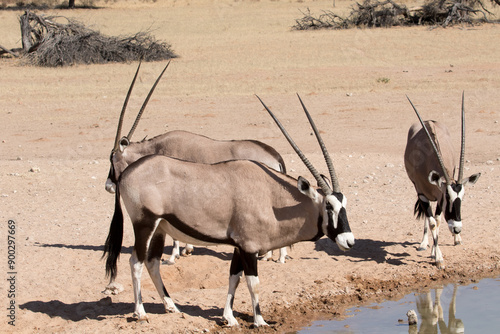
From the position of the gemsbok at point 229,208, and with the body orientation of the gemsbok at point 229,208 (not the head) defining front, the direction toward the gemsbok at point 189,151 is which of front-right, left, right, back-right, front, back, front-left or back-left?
left

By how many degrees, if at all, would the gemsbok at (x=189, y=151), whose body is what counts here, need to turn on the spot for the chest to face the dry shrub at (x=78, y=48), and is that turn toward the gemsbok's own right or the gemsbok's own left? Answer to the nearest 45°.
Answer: approximately 90° to the gemsbok's own right

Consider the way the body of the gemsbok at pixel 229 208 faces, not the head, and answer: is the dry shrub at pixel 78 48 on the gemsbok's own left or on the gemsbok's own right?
on the gemsbok's own left

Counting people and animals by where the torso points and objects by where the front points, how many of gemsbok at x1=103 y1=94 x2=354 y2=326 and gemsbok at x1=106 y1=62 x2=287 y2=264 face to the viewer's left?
1

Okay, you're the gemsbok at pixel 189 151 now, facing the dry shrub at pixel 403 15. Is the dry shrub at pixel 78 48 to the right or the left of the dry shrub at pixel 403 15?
left

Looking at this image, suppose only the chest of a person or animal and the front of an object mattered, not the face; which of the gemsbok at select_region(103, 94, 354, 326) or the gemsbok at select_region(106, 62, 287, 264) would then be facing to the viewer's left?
the gemsbok at select_region(106, 62, 287, 264)

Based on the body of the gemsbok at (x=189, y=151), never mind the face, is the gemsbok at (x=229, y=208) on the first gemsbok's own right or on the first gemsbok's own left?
on the first gemsbok's own left

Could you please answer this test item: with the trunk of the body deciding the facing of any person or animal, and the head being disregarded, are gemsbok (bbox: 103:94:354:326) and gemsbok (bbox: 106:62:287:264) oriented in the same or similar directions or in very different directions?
very different directions

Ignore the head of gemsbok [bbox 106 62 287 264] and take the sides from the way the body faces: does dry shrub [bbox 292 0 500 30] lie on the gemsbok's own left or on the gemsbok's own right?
on the gemsbok's own right

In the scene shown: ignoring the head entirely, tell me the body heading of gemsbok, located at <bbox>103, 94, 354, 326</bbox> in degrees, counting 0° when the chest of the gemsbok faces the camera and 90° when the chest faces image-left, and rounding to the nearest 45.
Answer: approximately 270°

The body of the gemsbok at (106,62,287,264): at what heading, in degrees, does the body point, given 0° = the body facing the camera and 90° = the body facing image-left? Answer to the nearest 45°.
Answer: approximately 90°
